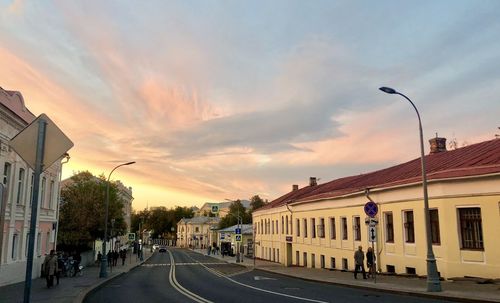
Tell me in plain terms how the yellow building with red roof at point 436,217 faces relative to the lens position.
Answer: facing the viewer and to the left of the viewer

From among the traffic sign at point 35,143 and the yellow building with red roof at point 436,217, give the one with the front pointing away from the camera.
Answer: the traffic sign

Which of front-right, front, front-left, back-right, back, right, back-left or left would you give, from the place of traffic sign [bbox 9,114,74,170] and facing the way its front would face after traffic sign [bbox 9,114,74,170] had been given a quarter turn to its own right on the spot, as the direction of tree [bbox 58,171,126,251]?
left

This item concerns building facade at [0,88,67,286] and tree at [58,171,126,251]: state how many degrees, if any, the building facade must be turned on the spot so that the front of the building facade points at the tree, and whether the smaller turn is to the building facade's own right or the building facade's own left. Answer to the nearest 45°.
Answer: approximately 135° to the building facade's own left

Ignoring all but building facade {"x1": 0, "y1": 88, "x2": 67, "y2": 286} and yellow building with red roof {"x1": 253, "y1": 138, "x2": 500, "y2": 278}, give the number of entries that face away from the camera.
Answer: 0

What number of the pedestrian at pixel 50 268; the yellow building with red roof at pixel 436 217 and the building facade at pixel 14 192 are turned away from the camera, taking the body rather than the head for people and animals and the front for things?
1

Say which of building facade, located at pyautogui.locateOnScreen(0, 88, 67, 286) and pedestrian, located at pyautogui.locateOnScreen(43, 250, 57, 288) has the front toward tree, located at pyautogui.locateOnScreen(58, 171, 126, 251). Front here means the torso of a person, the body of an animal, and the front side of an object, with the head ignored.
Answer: the pedestrian

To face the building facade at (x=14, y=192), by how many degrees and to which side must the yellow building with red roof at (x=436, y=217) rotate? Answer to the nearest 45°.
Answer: approximately 45° to its right

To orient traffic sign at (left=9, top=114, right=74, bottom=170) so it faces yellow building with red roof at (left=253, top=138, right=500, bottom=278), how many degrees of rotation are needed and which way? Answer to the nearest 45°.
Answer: approximately 45° to its right

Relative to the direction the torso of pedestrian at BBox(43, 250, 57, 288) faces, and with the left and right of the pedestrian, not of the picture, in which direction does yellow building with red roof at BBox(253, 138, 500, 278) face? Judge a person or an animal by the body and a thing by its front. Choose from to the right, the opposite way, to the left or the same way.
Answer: to the left

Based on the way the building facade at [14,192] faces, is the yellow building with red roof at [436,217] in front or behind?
in front

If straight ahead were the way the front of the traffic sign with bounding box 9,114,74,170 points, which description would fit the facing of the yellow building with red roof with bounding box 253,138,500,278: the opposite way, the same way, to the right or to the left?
to the left

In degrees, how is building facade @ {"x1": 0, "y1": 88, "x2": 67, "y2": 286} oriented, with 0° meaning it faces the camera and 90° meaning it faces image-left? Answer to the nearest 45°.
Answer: approximately 315°

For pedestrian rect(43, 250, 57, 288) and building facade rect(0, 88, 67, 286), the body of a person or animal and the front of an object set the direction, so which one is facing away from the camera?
the pedestrian

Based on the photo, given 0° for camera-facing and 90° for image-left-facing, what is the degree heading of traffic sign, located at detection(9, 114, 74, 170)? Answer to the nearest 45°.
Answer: approximately 180°
